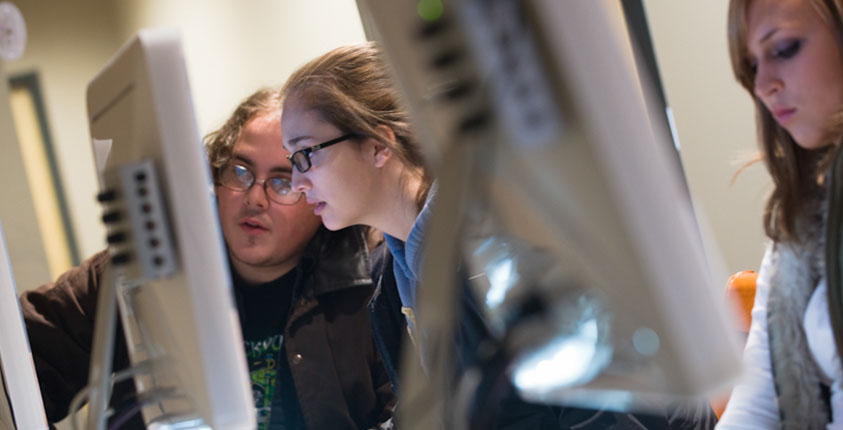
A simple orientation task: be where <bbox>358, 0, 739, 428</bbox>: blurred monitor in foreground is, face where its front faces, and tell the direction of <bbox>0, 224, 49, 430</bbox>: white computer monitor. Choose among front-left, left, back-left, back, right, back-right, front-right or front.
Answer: left

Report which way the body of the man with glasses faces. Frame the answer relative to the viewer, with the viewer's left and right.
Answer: facing the viewer and to the left of the viewer

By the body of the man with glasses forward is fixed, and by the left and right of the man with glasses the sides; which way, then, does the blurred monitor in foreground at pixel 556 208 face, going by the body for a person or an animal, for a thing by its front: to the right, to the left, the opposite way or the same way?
the opposite way

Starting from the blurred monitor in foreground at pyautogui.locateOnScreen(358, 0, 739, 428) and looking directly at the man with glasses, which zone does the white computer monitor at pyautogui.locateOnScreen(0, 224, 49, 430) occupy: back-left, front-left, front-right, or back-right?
front-left

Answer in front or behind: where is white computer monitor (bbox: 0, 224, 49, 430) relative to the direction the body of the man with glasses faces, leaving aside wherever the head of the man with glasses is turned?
in front

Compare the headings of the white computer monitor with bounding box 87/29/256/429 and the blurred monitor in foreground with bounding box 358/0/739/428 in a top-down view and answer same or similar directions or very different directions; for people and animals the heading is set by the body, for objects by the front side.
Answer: same or similar directions

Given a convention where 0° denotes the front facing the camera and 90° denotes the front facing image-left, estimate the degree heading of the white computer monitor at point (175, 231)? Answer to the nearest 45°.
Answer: approximately 270°
